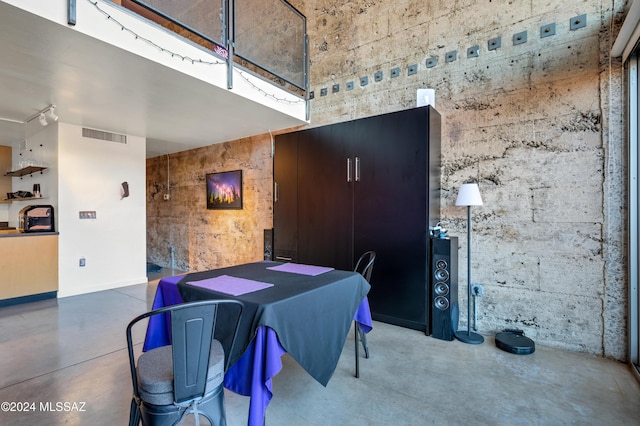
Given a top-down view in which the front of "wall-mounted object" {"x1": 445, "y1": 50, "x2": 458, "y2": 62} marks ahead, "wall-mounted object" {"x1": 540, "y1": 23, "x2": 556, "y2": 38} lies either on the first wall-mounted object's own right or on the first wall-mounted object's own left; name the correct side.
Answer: on the first wall-mounted object's own left

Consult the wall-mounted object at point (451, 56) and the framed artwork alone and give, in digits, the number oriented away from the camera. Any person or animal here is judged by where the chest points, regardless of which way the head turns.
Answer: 0

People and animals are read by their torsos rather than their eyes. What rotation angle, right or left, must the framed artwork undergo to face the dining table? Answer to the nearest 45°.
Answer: approximately 45° to its left

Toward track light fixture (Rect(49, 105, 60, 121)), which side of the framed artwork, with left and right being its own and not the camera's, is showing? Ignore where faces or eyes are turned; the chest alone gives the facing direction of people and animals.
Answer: front

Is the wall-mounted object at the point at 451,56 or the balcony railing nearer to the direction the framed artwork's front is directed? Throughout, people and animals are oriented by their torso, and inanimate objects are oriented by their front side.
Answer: the balcony railing

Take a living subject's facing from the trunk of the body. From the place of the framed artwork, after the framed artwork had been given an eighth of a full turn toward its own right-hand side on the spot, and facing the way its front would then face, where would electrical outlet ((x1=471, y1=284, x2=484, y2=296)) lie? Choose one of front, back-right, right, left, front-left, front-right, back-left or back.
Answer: back-left

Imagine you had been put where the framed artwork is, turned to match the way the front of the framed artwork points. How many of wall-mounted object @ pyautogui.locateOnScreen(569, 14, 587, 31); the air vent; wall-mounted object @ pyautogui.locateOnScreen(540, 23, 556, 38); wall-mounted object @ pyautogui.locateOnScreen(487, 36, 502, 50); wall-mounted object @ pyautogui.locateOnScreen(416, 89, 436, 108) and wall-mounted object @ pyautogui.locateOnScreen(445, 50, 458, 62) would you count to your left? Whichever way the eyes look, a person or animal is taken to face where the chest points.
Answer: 5

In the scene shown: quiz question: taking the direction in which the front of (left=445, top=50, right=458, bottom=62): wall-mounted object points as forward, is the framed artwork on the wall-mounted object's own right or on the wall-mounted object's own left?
on the wall-mounted object's own right

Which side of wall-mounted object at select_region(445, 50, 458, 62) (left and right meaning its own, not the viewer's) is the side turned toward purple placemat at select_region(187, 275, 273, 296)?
front

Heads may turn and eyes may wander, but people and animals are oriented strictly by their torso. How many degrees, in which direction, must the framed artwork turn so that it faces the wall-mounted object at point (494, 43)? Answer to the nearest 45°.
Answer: approximately 90° to its left

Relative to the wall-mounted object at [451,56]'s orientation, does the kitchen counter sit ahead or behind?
ahead

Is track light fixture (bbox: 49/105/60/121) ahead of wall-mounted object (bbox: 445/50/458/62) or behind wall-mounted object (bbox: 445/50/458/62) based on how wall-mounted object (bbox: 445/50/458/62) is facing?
ahead

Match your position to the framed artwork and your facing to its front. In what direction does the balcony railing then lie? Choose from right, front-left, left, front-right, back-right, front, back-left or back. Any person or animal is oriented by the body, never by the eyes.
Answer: front-left

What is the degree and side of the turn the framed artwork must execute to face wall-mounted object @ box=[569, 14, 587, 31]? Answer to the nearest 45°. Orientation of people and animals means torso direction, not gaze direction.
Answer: approximately 90° to its left

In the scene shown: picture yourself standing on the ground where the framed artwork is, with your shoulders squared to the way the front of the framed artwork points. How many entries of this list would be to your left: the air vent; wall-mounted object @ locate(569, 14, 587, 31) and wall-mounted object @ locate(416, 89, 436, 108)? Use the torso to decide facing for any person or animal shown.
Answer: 2
